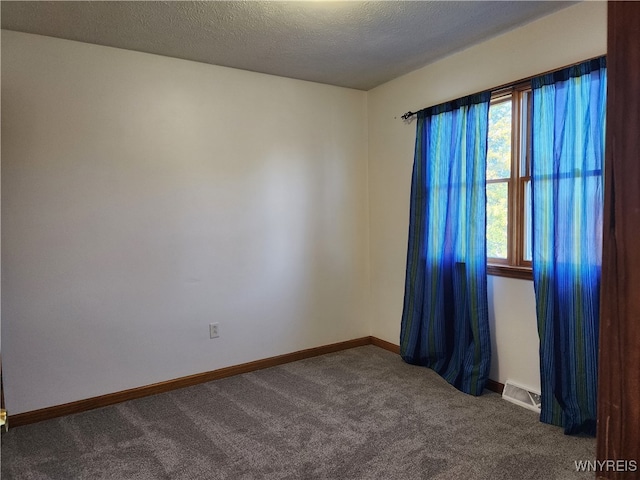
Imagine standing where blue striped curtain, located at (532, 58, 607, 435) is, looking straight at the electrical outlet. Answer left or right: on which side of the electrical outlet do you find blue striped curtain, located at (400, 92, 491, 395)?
right

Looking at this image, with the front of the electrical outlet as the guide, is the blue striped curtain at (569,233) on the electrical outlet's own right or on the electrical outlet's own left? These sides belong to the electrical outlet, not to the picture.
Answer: on the electrical outlet's own left

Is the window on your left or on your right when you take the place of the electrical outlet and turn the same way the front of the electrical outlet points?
on your left

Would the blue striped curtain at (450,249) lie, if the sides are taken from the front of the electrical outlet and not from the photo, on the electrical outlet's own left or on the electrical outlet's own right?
on the electrical outlet's own left

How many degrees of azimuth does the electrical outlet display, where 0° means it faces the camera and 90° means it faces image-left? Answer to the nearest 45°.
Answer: approximately 0°
